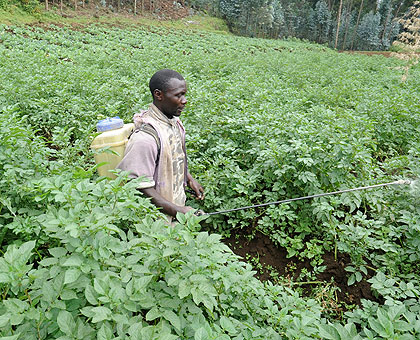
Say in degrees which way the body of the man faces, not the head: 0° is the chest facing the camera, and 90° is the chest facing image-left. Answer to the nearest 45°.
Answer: approximately 315°

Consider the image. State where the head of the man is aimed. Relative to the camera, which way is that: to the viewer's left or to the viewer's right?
to the viewer's right
